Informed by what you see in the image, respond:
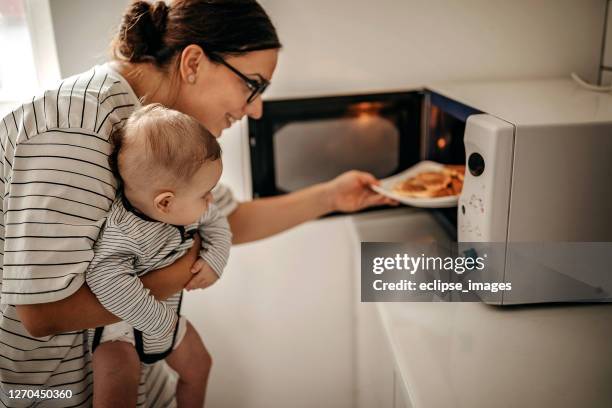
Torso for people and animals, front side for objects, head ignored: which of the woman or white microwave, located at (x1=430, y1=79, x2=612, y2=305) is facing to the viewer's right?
the woman

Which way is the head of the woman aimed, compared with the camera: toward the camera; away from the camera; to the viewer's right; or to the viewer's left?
to the viewer's right

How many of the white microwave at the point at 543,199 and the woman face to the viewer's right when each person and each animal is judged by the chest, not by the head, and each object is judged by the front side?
1

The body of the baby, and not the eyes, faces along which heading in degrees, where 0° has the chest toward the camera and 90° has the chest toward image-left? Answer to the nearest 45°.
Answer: approximately 315°

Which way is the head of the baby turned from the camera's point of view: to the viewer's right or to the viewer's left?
to the viewer's right

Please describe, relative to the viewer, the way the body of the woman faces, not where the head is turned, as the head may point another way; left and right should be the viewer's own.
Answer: facing to the right of the viewer

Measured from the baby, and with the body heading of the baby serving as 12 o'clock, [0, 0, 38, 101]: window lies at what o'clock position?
The window is roughly at 7 o'clock from the baby.

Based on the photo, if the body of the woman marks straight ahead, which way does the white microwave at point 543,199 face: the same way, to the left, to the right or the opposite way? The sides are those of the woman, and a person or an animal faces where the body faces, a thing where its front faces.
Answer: the opposite way
